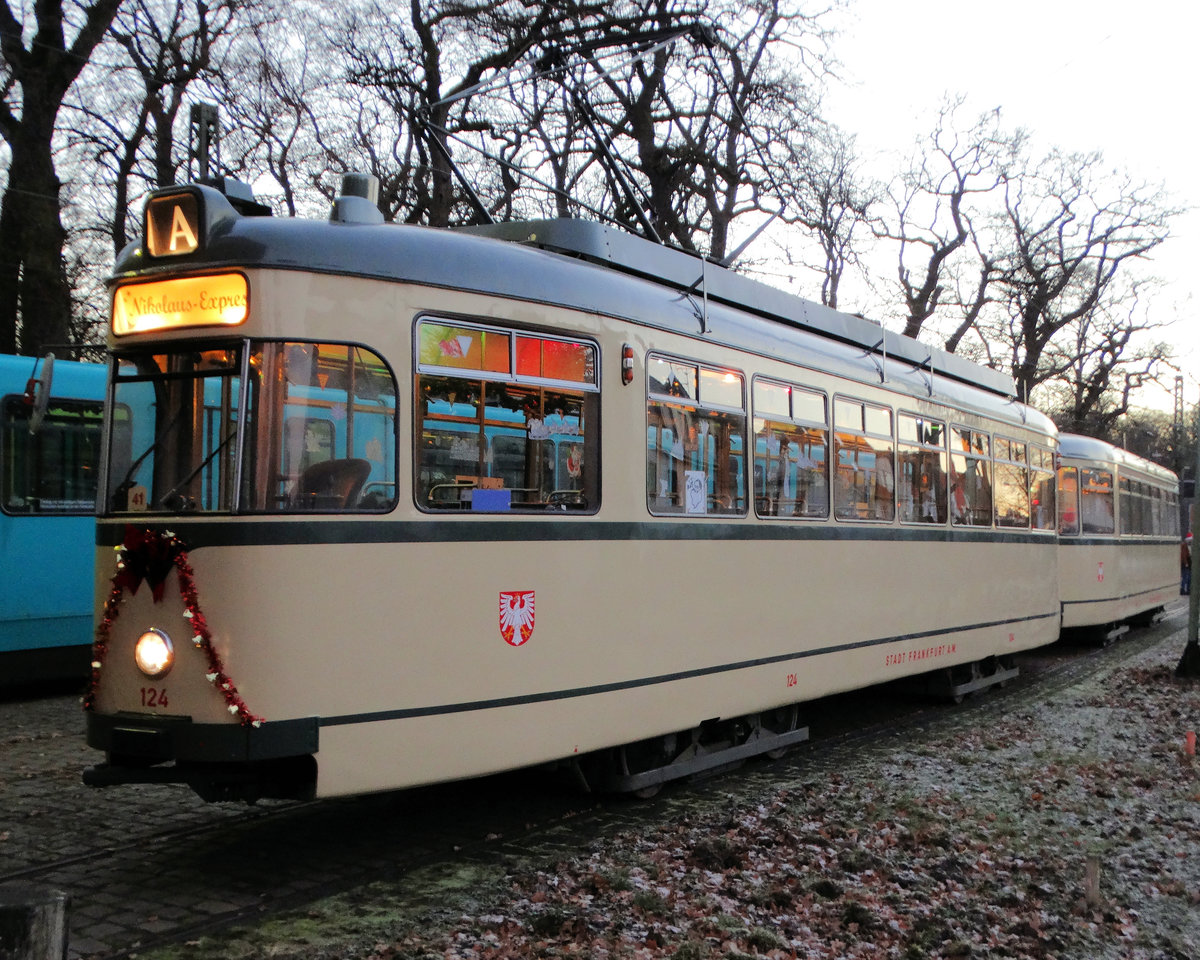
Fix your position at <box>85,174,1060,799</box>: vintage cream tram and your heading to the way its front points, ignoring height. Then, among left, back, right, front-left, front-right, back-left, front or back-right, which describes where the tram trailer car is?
back

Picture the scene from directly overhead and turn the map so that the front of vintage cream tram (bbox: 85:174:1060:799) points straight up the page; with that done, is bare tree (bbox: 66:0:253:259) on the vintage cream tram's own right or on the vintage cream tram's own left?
on the vintage cream tram's own right

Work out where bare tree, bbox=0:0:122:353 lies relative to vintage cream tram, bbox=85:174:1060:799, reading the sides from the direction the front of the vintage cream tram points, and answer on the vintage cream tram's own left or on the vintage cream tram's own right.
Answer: on the vintage cream tram's own right

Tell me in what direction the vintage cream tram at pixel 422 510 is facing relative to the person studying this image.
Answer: facing the viewer and to the left of the viewer

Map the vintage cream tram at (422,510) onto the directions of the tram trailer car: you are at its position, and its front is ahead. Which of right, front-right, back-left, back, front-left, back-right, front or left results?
front-left

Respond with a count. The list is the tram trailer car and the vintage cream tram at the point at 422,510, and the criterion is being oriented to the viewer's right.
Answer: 0

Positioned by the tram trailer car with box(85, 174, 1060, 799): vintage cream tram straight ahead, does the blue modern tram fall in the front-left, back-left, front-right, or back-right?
front-right
